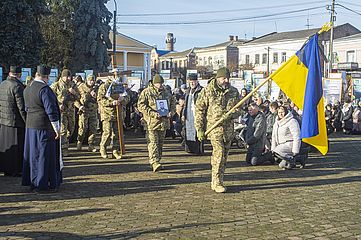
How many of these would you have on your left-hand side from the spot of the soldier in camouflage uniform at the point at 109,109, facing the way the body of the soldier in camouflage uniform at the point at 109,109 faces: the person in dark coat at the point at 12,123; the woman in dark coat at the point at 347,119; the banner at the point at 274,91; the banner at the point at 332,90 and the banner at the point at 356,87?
4

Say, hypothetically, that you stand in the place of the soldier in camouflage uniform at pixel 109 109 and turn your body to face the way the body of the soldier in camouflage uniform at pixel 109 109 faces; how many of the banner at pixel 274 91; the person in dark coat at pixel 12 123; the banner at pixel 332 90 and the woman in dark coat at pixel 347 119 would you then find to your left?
3

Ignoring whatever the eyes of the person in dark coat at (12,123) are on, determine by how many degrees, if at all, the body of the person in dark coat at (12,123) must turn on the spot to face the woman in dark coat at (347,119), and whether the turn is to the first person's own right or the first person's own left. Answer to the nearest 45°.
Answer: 0° — they already face them

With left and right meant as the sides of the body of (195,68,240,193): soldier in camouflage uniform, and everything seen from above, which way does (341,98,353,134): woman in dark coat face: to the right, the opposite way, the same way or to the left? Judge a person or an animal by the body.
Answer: to the right

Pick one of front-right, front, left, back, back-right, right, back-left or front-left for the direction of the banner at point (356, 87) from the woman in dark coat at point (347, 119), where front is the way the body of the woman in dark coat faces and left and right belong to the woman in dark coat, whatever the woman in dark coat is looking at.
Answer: back-right

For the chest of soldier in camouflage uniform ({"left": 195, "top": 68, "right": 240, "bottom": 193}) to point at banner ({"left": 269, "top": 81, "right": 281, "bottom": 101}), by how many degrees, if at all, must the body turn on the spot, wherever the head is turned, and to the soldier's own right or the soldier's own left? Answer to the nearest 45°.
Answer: approximately 135° to the soldier's own left

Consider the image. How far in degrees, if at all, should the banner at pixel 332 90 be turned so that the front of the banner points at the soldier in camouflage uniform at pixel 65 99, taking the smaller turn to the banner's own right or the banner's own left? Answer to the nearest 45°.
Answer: approximately 45° to the banner's own right

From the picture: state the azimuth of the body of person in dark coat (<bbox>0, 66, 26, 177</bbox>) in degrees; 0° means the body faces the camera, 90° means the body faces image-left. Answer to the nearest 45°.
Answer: approximately 225°
